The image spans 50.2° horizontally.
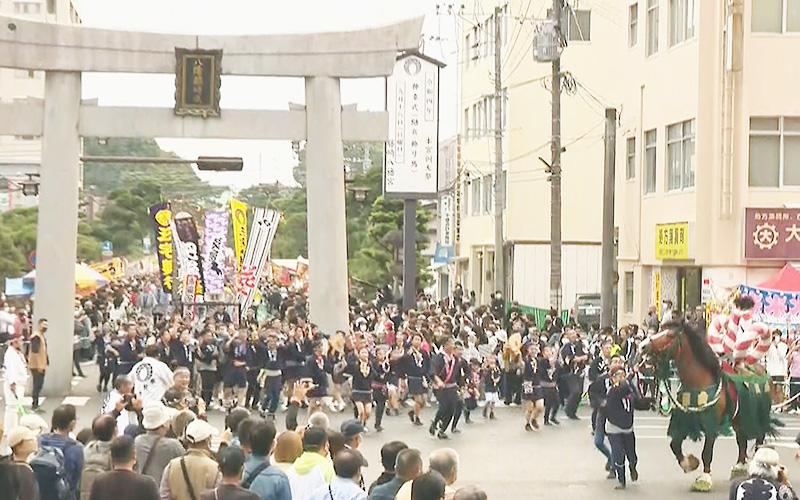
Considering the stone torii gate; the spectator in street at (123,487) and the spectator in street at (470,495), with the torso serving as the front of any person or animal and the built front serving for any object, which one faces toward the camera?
the stone torii gate

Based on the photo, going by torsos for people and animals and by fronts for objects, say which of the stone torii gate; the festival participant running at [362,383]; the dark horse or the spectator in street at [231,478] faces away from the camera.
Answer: the spectator in street

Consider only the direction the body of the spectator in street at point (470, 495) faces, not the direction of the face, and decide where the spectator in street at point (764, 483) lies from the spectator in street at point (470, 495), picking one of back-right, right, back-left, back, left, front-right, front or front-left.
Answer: front-right

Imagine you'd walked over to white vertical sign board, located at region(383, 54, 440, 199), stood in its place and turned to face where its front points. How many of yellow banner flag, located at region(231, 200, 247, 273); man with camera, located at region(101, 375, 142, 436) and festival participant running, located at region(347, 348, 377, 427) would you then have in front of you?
2

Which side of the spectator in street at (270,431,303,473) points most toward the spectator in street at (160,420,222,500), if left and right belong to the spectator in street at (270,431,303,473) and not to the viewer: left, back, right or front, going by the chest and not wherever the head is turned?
left

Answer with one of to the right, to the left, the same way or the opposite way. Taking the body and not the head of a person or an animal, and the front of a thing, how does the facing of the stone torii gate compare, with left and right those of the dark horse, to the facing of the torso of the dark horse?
to the left

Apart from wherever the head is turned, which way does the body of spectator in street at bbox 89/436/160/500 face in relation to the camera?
away from the camera

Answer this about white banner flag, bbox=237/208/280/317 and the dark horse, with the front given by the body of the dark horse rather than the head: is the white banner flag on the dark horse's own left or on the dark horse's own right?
on the dark horse's own right

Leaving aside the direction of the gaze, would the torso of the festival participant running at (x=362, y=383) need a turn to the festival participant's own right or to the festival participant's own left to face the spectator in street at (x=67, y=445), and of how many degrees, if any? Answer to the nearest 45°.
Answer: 0° — they already face them

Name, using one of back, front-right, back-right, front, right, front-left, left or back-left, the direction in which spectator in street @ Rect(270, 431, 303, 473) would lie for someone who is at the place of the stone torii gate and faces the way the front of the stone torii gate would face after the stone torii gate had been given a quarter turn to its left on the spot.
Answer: right

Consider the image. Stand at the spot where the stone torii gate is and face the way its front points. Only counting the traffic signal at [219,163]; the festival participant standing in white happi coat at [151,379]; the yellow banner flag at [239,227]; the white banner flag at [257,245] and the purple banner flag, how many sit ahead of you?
1

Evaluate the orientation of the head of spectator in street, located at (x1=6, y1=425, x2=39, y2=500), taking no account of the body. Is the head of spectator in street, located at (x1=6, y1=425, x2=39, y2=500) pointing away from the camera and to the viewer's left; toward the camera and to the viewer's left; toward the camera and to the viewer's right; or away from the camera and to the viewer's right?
away from the camera and to the viewer's right

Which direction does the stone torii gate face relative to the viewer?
toward the camera

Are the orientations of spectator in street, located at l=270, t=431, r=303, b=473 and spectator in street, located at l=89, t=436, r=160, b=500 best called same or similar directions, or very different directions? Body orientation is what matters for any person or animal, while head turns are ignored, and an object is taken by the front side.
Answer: same or similar directions

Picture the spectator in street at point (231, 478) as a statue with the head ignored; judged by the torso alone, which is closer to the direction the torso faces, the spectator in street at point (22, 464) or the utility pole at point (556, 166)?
the utility pole

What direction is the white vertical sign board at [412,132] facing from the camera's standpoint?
toward the camera

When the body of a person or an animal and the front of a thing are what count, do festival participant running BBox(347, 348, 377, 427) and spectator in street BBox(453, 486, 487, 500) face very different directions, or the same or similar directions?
very different directions

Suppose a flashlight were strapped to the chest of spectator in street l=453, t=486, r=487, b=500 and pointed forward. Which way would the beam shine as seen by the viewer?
away from the camera

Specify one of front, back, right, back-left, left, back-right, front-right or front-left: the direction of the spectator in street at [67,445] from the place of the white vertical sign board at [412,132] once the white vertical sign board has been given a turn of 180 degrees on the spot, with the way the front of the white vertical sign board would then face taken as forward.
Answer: back
